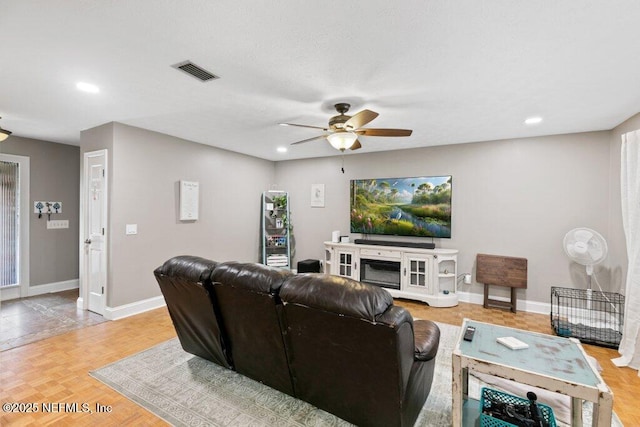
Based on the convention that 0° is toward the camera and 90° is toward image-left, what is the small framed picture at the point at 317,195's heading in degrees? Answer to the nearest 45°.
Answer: approximately 0°

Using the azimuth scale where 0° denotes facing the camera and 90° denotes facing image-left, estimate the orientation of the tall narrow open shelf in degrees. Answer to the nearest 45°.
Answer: approximately 0°

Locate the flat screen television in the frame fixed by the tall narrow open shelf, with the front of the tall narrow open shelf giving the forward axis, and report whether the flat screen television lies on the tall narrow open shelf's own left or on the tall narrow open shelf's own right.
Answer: on the tall narrow open shelf's own left

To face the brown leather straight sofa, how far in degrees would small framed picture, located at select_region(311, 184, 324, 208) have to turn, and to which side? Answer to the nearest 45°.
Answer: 0° — it already faces it

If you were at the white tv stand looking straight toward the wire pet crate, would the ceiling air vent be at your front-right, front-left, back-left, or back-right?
back-right

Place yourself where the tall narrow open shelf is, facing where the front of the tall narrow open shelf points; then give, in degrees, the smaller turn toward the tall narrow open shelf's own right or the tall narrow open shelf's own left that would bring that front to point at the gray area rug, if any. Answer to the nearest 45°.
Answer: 0° — it already faces it

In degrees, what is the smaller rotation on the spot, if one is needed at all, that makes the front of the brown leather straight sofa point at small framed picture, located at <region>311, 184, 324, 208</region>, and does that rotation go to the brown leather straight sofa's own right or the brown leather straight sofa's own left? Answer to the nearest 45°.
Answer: approximately 45° to the brown leather straight sofa's own left

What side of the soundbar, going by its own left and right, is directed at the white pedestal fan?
left

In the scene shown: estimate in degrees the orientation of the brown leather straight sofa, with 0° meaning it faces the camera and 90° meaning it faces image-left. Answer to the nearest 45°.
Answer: approximately 225°
